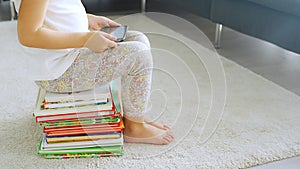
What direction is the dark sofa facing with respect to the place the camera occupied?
facing the viewer and to the left of the viewer

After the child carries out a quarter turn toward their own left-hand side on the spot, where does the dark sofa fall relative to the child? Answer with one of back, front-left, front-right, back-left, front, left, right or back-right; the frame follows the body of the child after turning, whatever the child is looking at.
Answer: front-right

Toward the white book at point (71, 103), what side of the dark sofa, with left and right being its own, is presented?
front

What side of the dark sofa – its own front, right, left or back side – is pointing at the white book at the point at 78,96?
front

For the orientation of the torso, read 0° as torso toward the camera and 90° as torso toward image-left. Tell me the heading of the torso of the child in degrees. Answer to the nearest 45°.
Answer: approximately 270°
